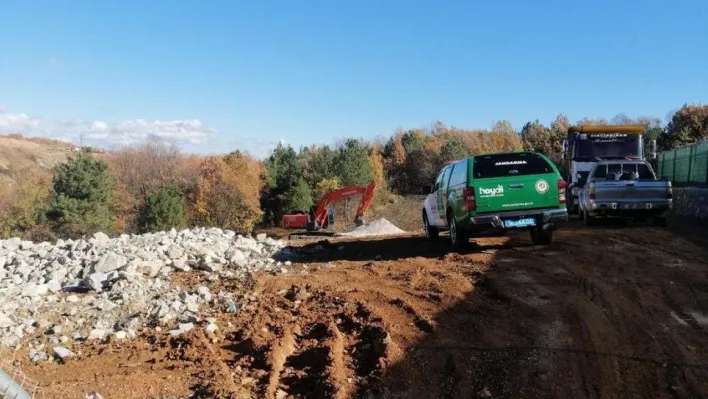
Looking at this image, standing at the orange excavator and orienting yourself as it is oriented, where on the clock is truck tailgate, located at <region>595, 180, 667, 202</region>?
The truck tailgate is roughly at 2 o'clock from the orange excavator.

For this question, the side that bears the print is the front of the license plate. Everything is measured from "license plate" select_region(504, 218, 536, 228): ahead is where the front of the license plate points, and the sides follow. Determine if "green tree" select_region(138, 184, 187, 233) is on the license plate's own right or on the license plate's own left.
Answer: on the license plate's own right

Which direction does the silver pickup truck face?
away from the camera

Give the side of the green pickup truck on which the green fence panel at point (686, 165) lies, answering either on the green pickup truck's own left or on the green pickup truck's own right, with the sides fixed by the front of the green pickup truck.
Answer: on the green pickup truck's own right

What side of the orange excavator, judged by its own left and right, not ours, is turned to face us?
right

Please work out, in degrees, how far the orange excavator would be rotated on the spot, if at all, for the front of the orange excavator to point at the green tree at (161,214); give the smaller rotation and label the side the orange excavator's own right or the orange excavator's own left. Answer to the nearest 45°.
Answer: approximately 135° to the orange excavator's own left

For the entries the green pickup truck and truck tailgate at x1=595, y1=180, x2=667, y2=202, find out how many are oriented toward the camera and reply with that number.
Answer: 1

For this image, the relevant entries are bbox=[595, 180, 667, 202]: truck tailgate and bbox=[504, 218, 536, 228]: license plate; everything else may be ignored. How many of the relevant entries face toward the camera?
2

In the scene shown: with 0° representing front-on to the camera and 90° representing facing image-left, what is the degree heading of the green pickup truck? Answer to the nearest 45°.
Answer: approximately 135°

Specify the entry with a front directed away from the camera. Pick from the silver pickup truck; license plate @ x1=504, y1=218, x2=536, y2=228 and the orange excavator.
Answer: the silver pickup truck

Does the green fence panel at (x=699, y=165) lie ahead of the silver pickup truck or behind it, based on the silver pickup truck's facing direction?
ahead

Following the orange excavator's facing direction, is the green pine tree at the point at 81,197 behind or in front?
behind
